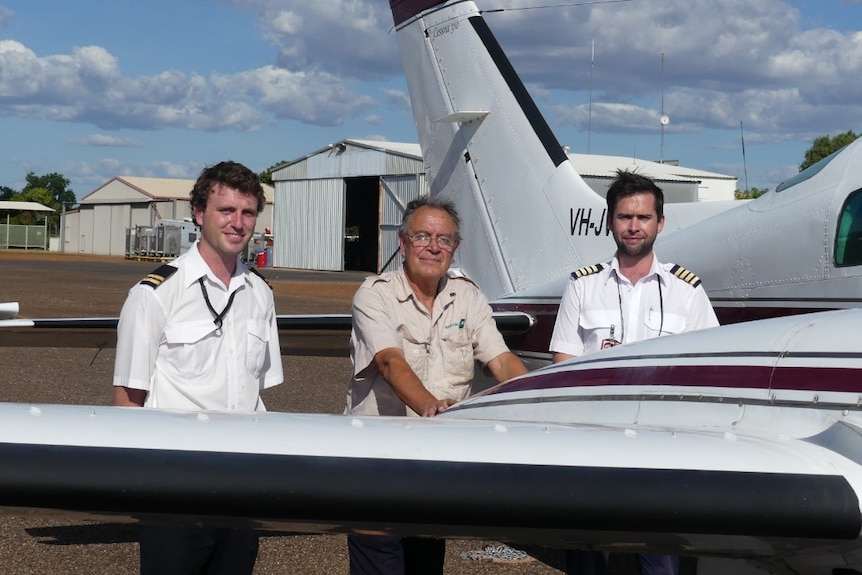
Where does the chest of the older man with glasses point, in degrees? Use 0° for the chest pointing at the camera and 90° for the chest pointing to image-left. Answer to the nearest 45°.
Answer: approximately 315°

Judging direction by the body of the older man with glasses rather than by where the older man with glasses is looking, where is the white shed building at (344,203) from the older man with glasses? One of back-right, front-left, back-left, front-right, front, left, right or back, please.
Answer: back-left
